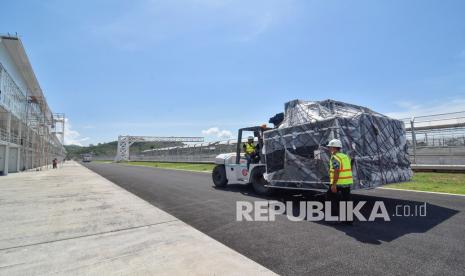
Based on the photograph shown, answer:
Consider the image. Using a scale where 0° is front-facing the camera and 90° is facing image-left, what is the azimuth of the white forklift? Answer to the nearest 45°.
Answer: approximately 315°

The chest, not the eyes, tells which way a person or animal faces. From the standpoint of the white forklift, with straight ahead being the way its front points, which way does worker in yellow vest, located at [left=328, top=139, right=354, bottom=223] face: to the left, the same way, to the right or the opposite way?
the opposite way

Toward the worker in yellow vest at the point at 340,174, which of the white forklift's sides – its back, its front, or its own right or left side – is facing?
front

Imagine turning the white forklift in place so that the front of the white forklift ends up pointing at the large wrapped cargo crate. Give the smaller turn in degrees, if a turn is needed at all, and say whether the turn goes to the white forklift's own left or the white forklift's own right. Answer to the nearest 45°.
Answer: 0° — it already faces it

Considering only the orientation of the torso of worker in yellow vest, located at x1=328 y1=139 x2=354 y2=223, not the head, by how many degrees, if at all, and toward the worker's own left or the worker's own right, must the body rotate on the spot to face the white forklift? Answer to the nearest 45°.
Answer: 0° — they already face it
